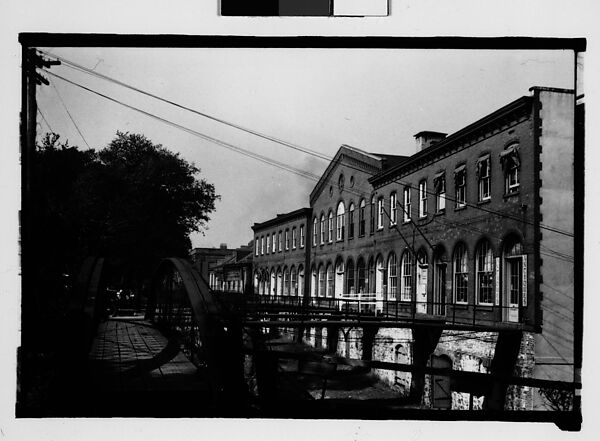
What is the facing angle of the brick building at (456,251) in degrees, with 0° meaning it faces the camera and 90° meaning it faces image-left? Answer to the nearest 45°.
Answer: approximately 45°
